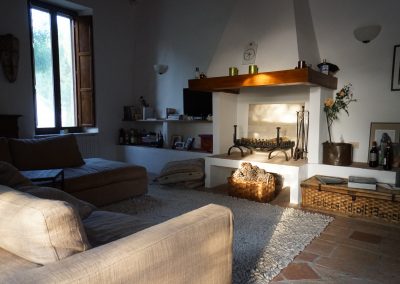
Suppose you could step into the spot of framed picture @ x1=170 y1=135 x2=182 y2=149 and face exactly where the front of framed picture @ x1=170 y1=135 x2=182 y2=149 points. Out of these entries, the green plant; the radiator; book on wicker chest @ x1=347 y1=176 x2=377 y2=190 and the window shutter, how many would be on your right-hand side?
2

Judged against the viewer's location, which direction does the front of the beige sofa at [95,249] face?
facing away from the viewer and to the right of the viewer

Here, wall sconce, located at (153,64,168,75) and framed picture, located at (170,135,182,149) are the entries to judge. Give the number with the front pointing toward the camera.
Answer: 2

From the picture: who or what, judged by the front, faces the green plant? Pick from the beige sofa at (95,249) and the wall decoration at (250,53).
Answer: the beige sofa

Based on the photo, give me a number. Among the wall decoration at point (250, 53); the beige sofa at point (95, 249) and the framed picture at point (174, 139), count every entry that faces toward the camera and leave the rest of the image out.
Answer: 2

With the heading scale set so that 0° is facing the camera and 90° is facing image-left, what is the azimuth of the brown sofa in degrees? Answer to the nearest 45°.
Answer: approximately 315°

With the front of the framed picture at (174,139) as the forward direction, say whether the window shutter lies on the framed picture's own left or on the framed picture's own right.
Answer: on the framed picture's own right

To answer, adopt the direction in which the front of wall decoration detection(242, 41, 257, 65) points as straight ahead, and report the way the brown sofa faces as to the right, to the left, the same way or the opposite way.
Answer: to the left

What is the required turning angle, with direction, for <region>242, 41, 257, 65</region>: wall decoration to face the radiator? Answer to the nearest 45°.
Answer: approximately 90° to its right
